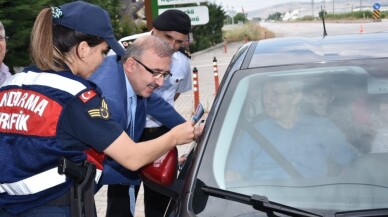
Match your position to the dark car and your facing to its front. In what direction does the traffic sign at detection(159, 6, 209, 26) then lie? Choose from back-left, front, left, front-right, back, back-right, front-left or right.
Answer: back

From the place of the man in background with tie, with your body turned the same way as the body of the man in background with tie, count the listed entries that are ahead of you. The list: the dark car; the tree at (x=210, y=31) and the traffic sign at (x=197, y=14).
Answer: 1

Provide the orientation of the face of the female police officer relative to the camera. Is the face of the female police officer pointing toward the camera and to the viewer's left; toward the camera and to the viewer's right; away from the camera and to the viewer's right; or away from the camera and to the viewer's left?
away from the camera and to the viewer's right

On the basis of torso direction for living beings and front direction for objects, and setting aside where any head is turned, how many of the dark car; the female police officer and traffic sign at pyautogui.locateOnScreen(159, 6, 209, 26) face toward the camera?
2

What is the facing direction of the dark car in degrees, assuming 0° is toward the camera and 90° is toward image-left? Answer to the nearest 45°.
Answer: approximately 0°

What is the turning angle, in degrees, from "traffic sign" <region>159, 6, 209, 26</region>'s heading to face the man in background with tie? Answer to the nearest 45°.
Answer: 0° — it already faces them

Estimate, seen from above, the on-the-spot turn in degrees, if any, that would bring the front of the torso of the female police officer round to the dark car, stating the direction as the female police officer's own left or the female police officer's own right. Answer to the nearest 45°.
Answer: approximately 45° to the female police officer's own right

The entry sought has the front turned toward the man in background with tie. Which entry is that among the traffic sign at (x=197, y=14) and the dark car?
the traffic sign

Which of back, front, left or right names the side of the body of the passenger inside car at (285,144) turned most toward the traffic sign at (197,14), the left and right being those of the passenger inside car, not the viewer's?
back

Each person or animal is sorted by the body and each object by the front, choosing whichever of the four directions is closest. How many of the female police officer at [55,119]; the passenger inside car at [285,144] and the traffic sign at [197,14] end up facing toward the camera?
2

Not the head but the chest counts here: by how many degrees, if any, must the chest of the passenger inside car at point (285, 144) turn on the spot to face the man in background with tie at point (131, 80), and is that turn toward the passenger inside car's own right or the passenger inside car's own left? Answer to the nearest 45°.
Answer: approximately 135° to the passenger inside car's own right

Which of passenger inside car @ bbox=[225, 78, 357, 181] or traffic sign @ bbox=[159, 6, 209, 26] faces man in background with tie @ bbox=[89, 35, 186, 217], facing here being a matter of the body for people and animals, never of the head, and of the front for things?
the traffic sign

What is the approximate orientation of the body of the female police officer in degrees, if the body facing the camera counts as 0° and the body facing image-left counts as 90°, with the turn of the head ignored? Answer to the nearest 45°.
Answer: approximately 225°

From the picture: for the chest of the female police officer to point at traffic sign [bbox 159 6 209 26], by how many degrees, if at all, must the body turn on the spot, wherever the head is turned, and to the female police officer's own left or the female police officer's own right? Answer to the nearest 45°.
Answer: approximately 45° to the female police officer's own left
